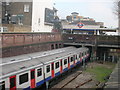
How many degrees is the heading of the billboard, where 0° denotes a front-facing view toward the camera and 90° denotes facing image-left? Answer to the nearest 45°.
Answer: approximately 315°

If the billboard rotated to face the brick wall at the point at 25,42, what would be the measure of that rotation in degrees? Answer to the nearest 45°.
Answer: approximately 45° to its right

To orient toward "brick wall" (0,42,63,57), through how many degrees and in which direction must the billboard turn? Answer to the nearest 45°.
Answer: approximately 45° to its right
